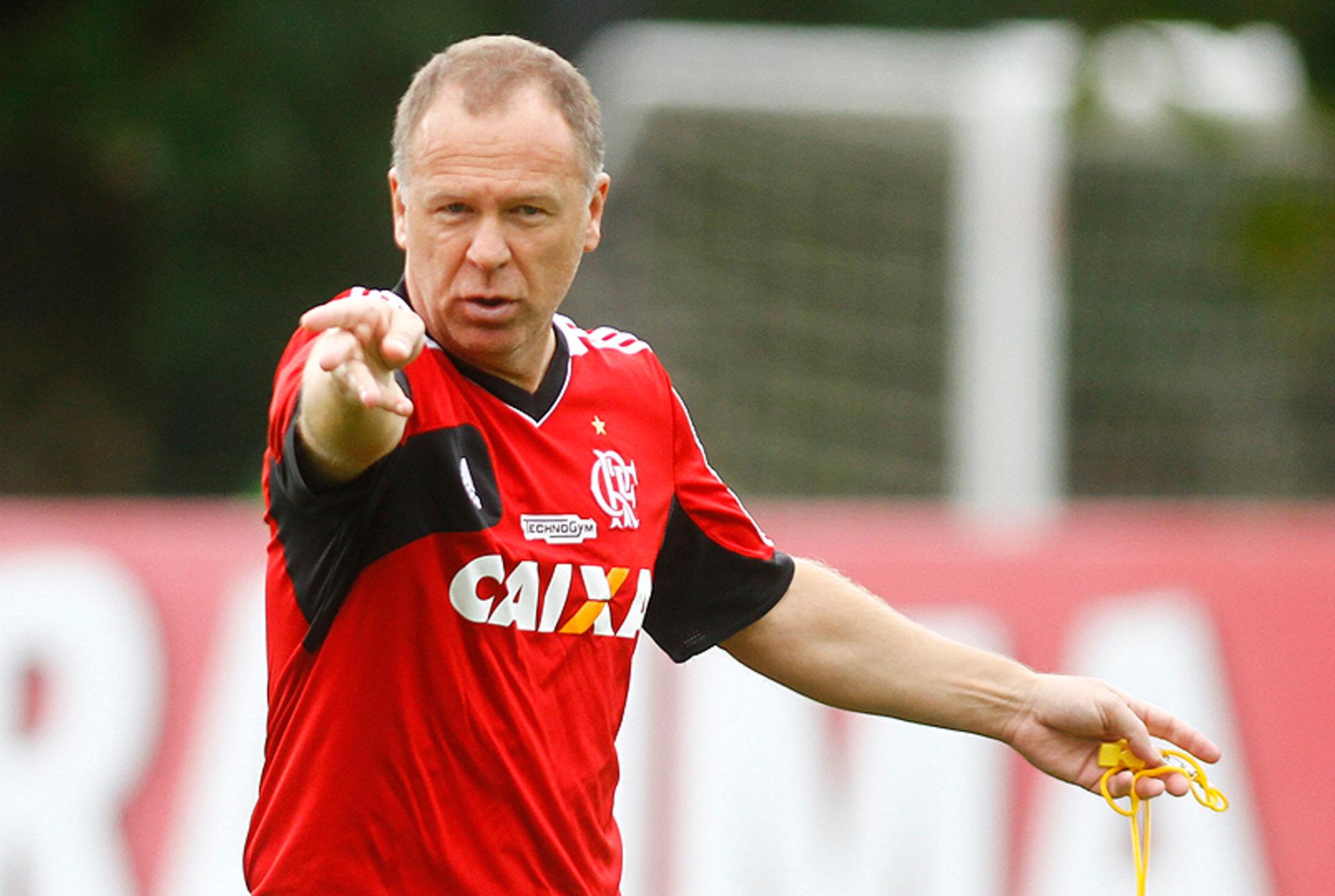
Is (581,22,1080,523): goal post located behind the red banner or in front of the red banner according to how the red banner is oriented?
behind

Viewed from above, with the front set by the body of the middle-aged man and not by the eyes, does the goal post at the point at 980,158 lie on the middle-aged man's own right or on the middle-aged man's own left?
on the middle-aged man's own left

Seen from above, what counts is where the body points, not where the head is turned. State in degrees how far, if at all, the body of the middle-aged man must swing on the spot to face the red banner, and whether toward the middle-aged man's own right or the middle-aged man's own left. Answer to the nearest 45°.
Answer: approximately 135° to the middle-aged man's own left

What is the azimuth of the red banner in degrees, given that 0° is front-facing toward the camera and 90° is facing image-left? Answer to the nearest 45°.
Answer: approximately 0°

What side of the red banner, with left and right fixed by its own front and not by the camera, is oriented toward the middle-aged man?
front

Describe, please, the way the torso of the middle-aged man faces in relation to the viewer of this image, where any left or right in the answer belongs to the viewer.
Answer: facing the viewer and to the right of the viewer

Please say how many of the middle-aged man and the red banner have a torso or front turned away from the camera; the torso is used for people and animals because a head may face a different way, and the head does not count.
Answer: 0

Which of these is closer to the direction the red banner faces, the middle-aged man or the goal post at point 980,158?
the middle-aged man
